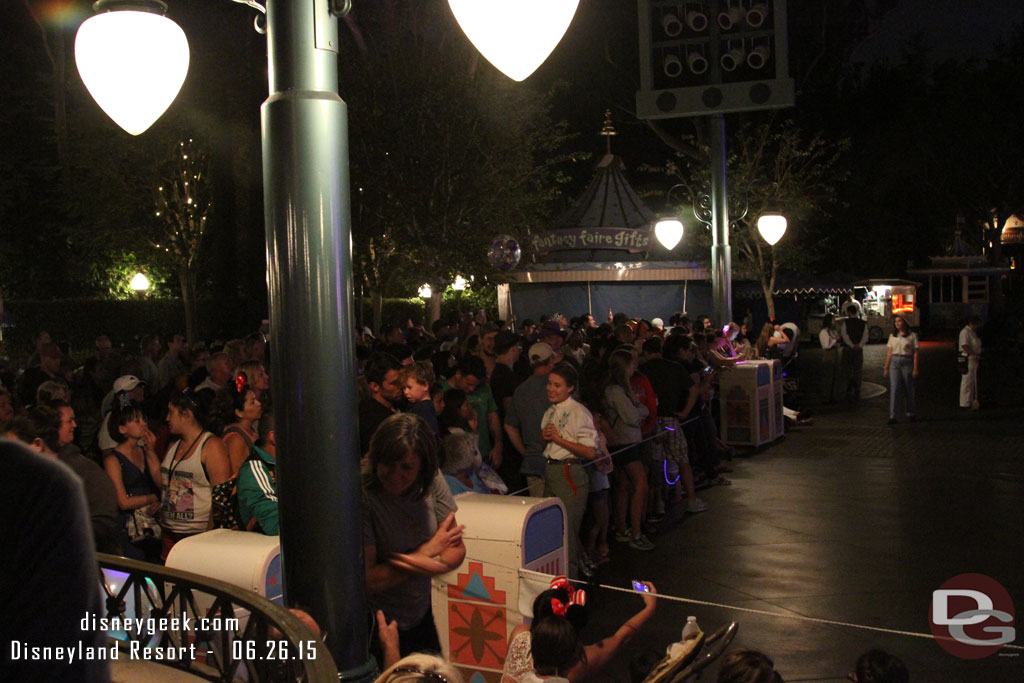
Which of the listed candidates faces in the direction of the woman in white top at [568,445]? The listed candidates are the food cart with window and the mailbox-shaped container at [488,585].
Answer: the food cart with window

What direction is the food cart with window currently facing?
toward the camera

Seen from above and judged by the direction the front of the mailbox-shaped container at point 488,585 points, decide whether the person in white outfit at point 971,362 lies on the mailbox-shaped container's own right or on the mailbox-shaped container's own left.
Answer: on the mailbox-shaped container's own left

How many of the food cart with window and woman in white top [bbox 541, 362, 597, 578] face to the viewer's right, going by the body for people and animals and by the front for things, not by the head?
0

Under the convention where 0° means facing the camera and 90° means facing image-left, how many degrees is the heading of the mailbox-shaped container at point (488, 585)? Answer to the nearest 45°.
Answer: approximately 315°

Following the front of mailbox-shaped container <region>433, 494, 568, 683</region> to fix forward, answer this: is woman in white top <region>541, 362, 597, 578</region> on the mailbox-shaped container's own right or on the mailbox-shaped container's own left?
on the mailbox-shaped container's own left

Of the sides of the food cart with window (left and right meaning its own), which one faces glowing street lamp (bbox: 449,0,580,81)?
front

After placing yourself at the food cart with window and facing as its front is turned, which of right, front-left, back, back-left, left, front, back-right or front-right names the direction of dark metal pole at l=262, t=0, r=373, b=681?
front

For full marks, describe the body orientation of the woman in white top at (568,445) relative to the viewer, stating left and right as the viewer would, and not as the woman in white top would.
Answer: facing the viewer and to the left of the viewer

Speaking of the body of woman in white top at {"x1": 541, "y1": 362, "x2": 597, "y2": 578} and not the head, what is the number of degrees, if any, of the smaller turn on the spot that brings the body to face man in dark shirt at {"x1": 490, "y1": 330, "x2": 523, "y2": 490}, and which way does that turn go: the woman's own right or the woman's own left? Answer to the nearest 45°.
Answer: approximately 135° to the woman's own right
